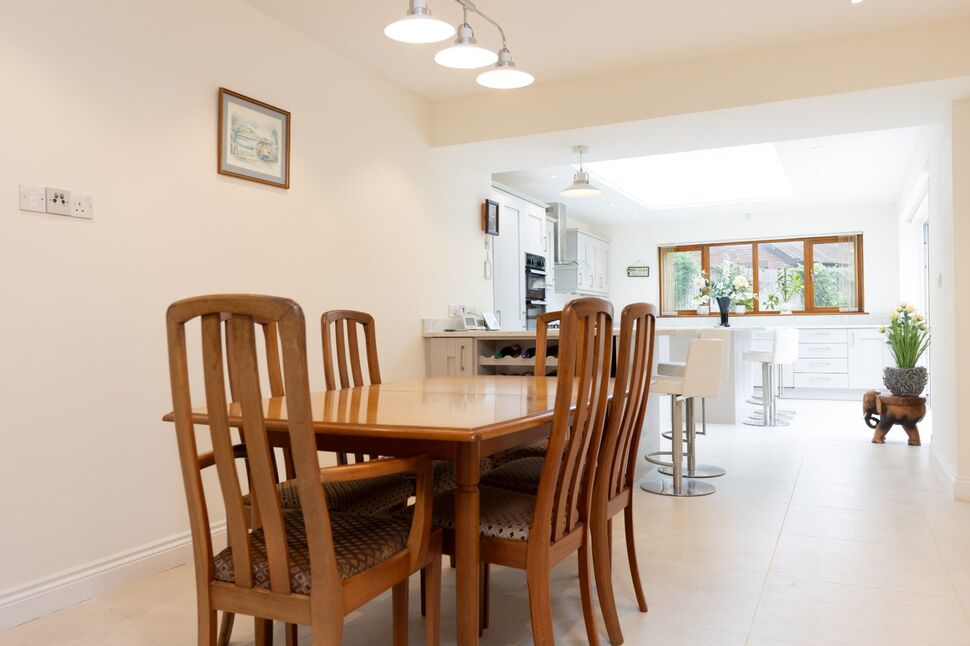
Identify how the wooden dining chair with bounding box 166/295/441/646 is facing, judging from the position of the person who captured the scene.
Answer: facing away from the viewer and to the right of the viewer

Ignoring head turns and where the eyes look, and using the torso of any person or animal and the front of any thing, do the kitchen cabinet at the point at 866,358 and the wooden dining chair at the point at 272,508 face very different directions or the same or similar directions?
very different directions

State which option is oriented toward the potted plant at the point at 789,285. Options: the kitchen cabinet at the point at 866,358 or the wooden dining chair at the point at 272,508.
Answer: the wooden dining chair

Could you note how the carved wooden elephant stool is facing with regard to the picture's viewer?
facing to the left of the viewer

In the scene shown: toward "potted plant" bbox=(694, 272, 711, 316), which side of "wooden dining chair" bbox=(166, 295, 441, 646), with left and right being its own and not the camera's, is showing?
front

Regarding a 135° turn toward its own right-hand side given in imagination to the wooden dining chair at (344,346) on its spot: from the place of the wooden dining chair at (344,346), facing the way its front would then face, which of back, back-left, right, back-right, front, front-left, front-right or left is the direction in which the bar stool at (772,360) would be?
back-right

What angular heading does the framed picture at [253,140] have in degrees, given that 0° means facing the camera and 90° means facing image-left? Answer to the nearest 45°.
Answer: approximately 315°

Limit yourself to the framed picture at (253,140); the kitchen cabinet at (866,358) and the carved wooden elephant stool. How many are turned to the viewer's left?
1

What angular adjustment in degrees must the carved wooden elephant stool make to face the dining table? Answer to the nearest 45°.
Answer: approximately 90° to its left

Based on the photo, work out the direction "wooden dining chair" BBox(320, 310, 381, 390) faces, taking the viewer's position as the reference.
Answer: facing the viewer and to the right of the viewer

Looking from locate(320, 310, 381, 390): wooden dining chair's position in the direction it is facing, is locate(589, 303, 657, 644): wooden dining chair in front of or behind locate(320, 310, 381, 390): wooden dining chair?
in front

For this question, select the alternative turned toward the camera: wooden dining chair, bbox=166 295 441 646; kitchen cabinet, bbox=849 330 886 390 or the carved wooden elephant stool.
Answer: the kitchen cabinet
